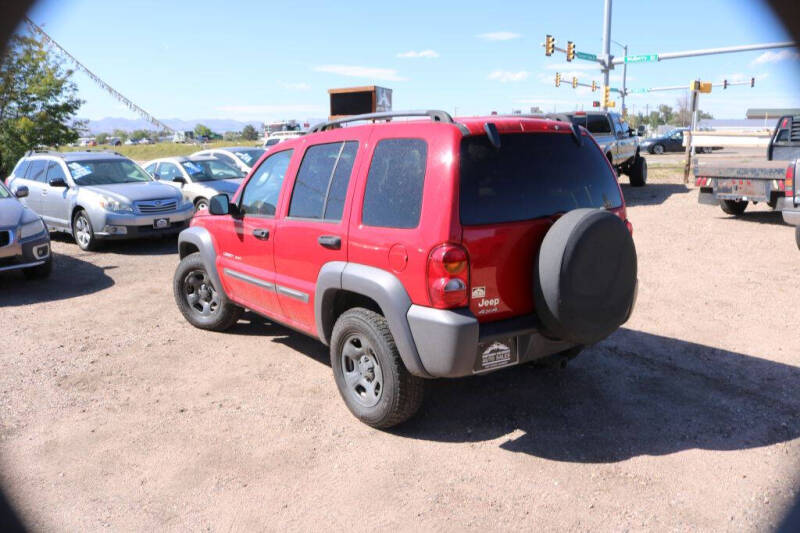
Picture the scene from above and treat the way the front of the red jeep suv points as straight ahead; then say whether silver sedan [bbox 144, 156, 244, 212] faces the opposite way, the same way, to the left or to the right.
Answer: the opposite way

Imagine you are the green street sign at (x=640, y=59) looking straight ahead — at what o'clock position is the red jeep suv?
The red jeep suv is roughly at 12 o'clock from the green street sign.

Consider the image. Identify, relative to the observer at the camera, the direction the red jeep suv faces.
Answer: facing away from the viewer and to the left of the viewer

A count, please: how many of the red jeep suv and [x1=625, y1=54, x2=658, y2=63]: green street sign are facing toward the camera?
1

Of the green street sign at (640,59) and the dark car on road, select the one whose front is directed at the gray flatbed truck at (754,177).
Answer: the green street sign

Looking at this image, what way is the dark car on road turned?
to the viewer's left

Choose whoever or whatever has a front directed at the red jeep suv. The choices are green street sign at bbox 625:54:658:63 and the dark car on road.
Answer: the green street sign
